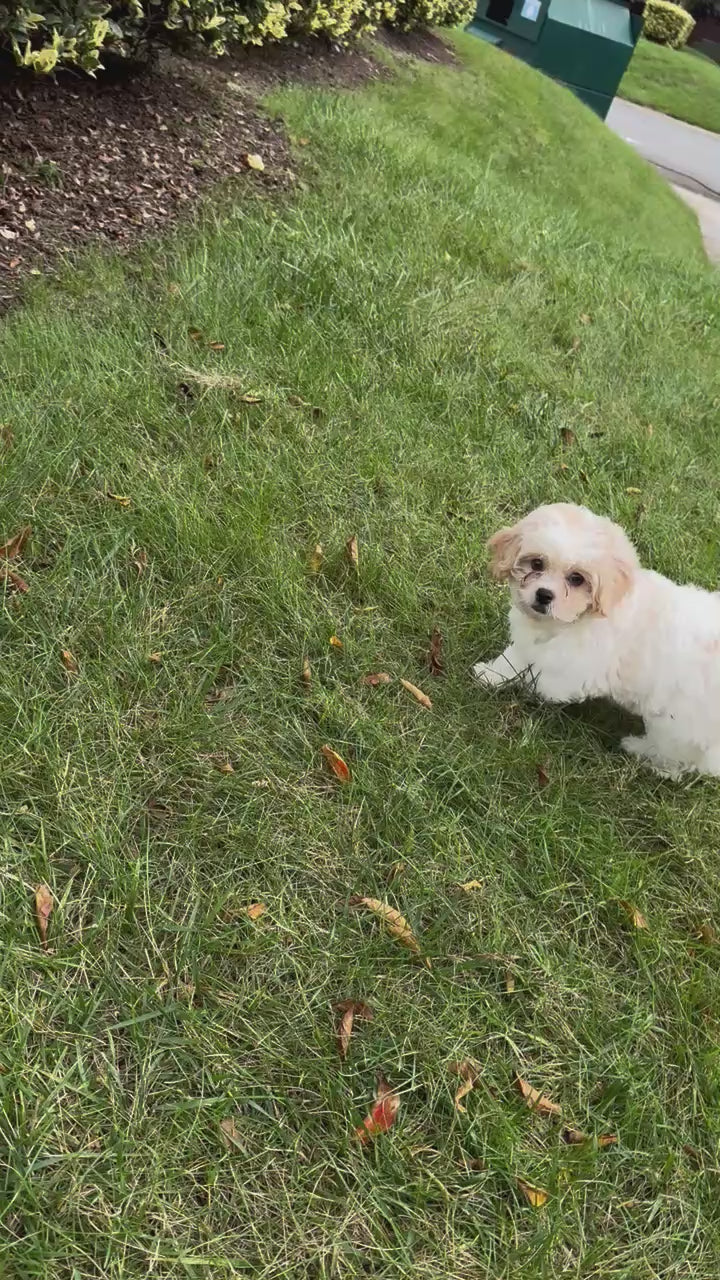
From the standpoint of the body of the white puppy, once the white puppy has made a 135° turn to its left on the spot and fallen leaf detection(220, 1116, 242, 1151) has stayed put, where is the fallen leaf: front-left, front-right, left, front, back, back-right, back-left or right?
front-right

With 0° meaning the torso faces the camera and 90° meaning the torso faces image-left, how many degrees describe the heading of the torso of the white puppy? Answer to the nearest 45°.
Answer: approximately 90°

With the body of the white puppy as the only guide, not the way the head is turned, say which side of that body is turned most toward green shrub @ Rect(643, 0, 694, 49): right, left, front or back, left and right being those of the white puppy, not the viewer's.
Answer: right

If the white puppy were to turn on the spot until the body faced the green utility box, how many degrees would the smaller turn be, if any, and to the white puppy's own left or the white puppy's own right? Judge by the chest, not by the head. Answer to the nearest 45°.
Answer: approximately 90° to the white puppy's own right

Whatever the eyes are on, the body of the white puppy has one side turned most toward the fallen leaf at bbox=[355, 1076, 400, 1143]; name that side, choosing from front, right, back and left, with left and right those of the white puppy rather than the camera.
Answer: left

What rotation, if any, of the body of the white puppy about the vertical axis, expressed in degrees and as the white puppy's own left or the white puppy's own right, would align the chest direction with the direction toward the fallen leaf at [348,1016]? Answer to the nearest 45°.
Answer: approximately 90° to the white puppy's own left

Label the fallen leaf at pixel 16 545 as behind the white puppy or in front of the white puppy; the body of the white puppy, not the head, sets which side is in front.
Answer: in front

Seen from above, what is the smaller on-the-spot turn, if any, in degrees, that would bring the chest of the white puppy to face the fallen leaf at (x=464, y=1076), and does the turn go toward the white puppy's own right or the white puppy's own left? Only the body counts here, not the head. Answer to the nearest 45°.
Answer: approximately 90° to the white puppy's own left
